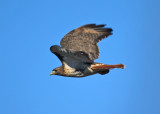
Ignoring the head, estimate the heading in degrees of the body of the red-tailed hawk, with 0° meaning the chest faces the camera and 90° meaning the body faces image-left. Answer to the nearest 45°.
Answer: approximately 90°
